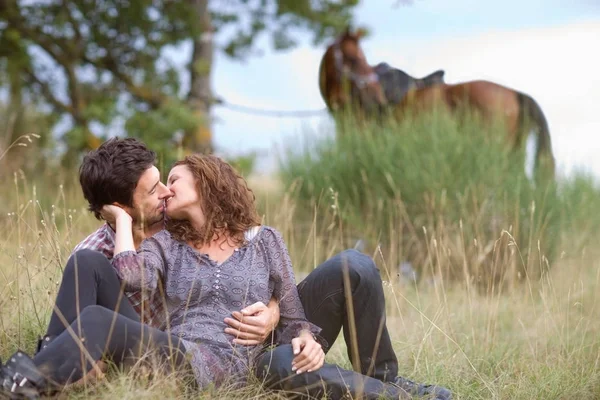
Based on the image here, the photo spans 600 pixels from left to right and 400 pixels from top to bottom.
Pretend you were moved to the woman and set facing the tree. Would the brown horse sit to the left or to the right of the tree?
right

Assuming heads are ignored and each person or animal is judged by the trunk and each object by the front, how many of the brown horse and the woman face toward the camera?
1

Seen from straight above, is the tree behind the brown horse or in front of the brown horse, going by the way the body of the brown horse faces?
in front

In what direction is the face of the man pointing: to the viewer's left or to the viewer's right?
to the viewer's right

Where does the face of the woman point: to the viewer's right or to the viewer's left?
to the viewer's left

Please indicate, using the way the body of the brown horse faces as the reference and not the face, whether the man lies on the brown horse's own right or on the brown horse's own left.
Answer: on the brown horse's own left

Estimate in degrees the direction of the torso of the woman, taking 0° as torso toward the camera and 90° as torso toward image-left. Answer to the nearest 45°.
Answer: approximately 0°

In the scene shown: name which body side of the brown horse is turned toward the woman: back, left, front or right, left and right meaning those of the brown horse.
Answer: left

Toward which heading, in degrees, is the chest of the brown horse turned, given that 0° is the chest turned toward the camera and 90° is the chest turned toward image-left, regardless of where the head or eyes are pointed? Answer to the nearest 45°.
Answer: approximately 90°

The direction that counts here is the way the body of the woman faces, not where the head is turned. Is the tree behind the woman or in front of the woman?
behind

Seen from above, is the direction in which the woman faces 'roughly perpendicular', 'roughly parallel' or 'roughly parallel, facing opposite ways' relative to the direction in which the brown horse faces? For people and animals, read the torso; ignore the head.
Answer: roughly perpendicular

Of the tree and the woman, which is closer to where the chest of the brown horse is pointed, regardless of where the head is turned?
the tree

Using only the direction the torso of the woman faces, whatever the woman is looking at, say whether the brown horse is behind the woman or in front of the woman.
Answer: behind
